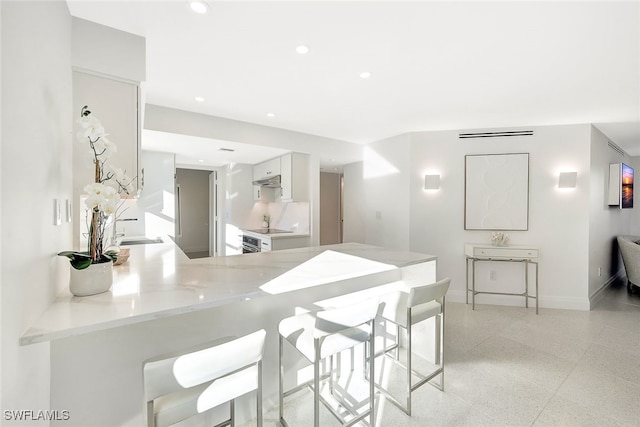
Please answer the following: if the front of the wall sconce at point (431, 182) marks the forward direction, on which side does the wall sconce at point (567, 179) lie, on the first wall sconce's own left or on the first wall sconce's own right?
on the first wall sconce's own left

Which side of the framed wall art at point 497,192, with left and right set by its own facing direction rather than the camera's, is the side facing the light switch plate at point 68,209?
front

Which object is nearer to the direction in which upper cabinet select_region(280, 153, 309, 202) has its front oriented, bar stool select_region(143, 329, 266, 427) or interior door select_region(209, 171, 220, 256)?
the bar stool

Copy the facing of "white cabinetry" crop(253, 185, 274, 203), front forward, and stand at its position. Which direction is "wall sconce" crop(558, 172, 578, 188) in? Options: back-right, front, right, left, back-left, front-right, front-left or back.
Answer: left

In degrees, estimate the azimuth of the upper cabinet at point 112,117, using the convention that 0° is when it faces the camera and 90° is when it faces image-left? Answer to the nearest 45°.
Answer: approximately 270°

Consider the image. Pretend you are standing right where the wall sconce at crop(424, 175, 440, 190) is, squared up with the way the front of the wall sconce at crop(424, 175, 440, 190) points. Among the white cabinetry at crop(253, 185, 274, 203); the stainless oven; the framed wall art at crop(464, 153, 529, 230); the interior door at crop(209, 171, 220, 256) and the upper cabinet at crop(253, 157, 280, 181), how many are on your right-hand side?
4

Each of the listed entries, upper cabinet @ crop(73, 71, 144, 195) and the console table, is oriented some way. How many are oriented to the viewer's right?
1

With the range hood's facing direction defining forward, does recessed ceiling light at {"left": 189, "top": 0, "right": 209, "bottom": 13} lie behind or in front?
in front

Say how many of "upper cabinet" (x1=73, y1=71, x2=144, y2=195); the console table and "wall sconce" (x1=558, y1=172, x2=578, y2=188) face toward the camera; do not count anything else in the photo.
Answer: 2

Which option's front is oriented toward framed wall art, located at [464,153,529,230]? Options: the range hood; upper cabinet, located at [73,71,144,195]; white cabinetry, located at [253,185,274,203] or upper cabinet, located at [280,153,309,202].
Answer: upper cabinet, located at [73,71,144,195]
